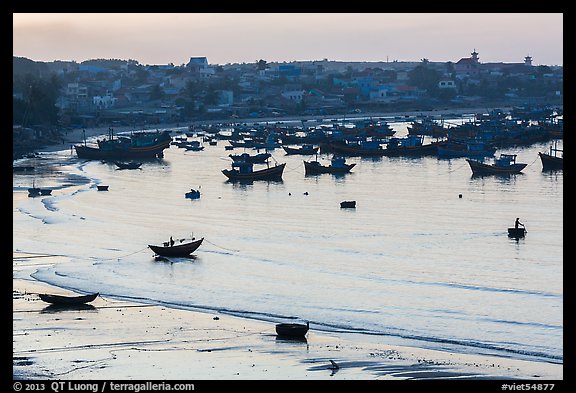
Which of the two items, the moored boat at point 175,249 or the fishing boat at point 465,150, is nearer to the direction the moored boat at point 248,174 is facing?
the fishing boat

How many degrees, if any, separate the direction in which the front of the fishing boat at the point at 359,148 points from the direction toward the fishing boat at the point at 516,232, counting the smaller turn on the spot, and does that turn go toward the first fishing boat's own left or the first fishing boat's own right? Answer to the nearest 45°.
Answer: approximately 90° to the first fishing boat's own left

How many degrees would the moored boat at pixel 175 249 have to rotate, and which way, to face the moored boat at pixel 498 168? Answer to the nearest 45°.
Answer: approximately 45° to its left

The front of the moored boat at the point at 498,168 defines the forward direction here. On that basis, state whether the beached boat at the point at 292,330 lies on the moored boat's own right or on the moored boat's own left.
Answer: on the moored boat's own left

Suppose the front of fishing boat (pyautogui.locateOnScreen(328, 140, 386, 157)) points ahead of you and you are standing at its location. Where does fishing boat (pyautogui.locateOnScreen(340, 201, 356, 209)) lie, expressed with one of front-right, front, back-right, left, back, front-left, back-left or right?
left

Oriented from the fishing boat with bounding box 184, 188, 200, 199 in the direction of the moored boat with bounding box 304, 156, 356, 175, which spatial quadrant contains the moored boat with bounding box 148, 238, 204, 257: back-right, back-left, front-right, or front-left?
back-right
